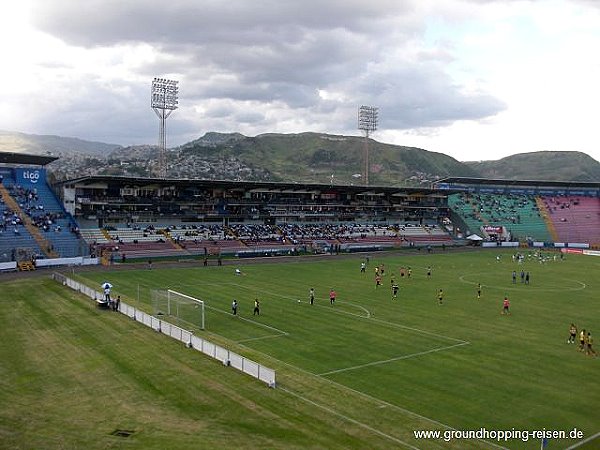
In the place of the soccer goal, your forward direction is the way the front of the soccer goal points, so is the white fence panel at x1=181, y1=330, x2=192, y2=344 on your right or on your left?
on your right

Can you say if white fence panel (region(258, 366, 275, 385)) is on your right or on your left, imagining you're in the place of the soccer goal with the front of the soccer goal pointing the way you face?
on your right

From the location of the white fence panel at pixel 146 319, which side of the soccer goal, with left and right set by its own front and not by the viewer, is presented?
back

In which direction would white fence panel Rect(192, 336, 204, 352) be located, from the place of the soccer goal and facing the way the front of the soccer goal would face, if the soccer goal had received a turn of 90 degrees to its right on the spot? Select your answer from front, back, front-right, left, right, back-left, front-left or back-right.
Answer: front-right

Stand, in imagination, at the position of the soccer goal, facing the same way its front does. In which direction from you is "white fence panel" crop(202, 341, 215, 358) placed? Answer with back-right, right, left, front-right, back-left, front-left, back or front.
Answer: back-right

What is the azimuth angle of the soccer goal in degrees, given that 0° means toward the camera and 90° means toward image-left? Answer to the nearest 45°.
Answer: approximately 225°

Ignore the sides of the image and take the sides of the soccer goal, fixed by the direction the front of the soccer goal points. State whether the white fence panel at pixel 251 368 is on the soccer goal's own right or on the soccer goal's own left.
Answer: on the soccer goal's own right

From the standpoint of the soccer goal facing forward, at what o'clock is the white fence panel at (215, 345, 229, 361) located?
The white fence panel is roughly at 4 o'clock from the soccer goal.
